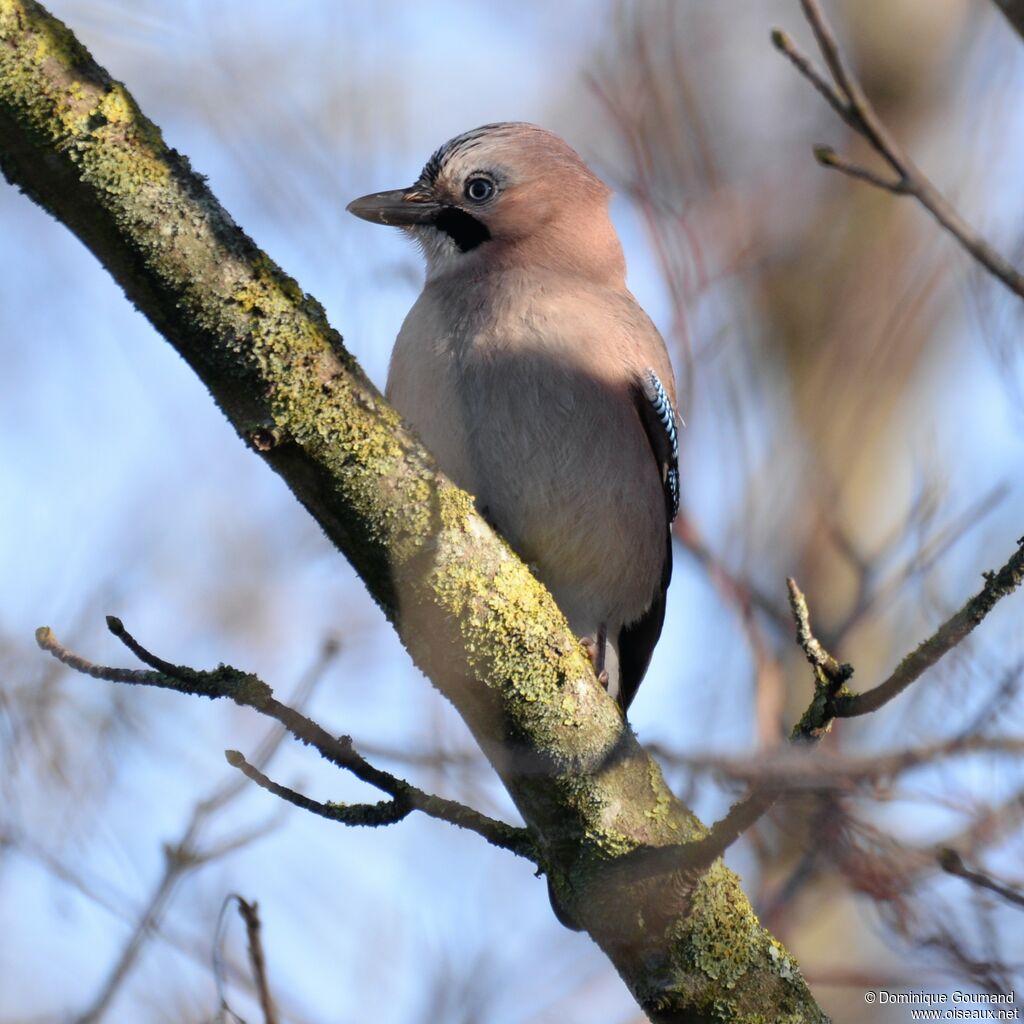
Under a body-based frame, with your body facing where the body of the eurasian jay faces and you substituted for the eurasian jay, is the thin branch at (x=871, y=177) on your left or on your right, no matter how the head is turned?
on your left

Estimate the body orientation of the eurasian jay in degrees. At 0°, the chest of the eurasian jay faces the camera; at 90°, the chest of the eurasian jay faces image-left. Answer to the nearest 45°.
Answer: approximately 45°
